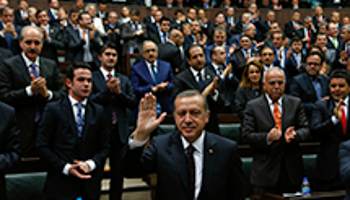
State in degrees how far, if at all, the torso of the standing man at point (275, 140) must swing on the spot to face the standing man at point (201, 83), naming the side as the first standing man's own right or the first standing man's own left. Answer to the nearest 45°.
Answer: approximately 135° to the first standing man's own right

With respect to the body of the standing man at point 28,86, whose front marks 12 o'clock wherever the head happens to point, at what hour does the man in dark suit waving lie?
The man in dark suit waving is roughly at 11 o'clock from the standing man.

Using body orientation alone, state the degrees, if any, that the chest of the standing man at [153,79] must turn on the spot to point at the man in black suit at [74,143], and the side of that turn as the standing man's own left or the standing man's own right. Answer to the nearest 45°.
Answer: approximately 45° to the standing man's own right

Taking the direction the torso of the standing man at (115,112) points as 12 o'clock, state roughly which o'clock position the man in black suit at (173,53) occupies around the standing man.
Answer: The man in black suit is roughly at 7 o'clock from the standing man.

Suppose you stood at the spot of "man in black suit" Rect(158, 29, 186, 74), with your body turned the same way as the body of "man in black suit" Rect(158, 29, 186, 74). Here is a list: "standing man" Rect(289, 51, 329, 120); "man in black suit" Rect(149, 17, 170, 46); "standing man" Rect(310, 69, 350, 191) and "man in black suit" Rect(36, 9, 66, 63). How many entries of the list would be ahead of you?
2

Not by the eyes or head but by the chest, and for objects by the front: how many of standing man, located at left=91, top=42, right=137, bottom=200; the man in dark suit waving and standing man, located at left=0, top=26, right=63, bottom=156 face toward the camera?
3

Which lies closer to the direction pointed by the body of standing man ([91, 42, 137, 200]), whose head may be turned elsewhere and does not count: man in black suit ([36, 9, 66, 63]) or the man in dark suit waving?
the man in dark suit waving

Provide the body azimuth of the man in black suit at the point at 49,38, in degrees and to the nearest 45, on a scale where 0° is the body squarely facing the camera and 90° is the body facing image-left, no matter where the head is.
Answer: approximately 45°

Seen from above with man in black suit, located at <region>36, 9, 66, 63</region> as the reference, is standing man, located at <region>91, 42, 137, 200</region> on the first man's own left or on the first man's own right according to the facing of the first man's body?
on the first man's own left

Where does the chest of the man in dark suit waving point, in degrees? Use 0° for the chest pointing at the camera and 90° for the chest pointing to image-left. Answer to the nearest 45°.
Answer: approximately 0°
